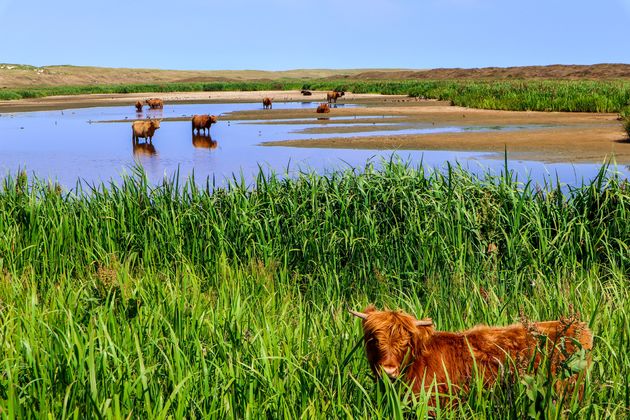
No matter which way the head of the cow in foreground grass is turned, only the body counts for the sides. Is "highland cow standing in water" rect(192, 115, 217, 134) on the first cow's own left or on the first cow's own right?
on the first cow's own right

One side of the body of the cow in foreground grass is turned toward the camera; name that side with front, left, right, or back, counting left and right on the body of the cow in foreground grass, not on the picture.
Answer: left

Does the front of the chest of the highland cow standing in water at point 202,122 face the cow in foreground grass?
no
